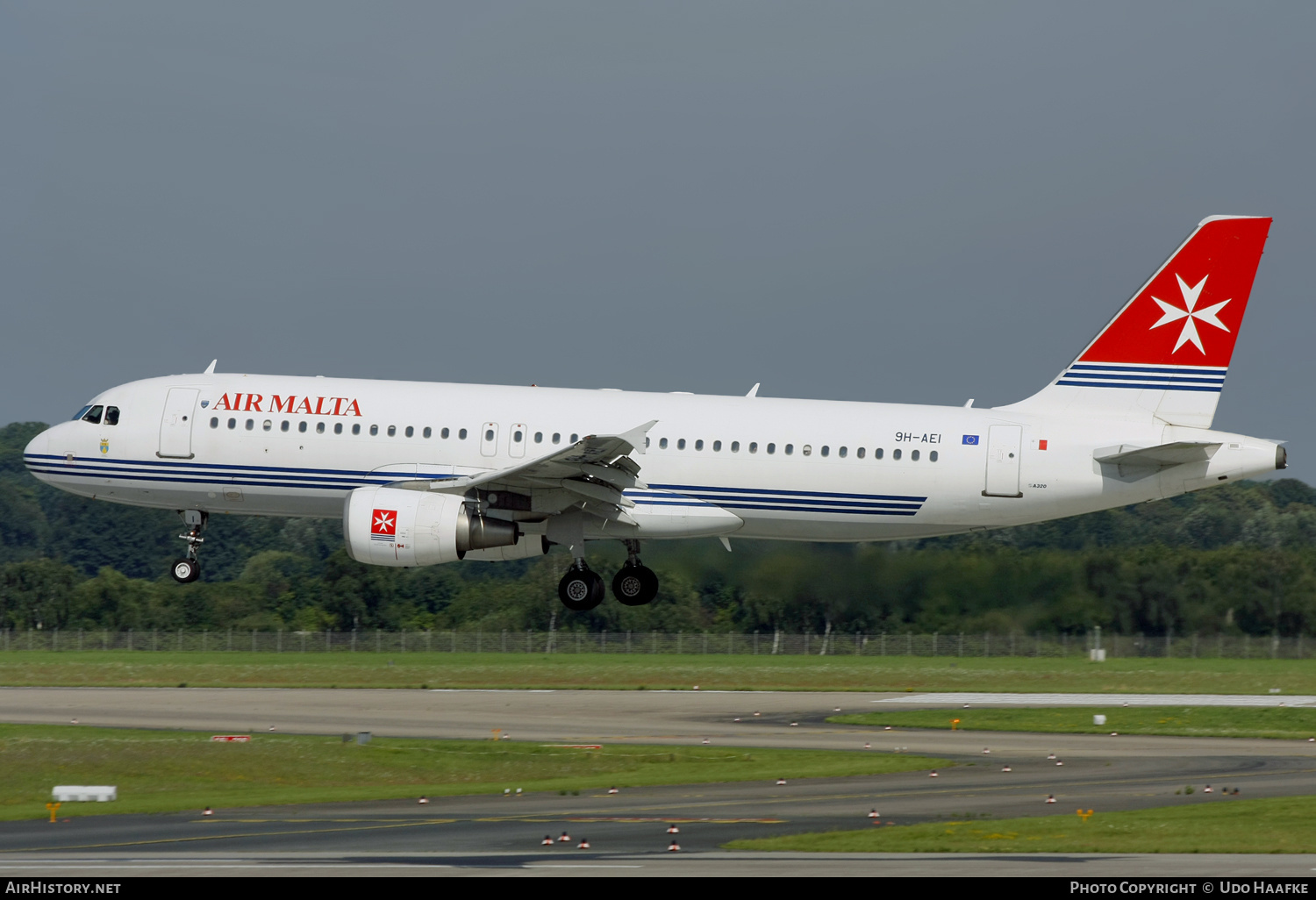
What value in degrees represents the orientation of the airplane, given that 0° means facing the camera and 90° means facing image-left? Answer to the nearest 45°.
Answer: approximately 90°
